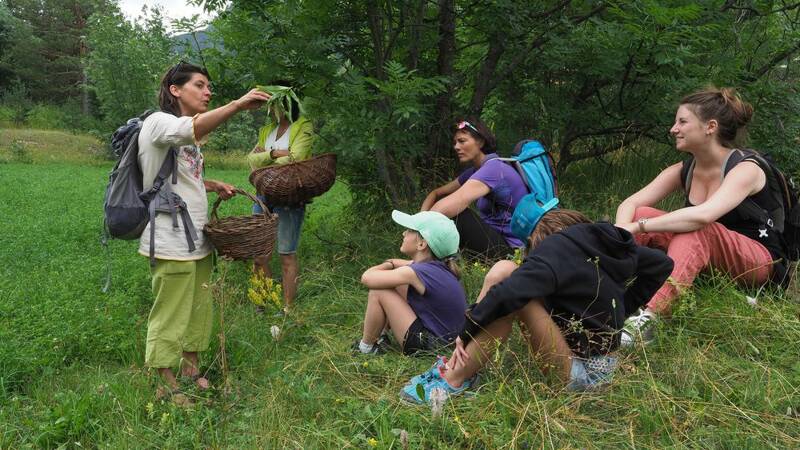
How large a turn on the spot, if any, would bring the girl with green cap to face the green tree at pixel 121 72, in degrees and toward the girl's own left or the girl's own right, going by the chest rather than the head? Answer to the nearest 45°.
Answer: approximately 45° to the girl's own right

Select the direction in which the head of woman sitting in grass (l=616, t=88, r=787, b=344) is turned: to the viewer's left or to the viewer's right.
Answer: to the viewer's left

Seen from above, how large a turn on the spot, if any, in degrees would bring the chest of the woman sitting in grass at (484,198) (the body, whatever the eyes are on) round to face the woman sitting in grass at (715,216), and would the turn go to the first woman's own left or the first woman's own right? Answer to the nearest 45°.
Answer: approximately 135° to the first woman's own left

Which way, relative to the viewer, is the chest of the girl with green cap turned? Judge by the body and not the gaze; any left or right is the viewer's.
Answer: facing to the left of the viewer

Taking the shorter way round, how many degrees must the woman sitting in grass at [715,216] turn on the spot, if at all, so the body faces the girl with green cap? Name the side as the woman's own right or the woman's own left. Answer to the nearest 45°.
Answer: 0° — they already face them

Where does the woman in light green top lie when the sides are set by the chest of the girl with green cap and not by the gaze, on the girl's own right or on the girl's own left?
on the girl's own right

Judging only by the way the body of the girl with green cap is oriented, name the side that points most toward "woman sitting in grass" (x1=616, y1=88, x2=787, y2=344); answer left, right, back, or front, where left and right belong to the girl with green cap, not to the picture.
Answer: back

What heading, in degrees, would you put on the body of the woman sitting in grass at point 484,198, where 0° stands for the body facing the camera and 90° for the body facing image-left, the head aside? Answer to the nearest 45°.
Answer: approximately 90°

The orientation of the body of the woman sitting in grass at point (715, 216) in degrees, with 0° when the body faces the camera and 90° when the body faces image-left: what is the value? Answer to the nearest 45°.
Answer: approximately 45°
